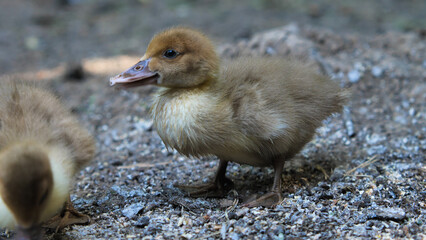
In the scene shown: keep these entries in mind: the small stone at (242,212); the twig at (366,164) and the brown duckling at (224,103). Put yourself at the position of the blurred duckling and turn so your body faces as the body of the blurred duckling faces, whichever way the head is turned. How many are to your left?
3

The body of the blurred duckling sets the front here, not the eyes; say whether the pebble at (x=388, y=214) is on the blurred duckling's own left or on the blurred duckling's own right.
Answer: on the blurred duckling's own left

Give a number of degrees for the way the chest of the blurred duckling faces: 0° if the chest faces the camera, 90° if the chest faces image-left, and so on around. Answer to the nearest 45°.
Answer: approximately 0°

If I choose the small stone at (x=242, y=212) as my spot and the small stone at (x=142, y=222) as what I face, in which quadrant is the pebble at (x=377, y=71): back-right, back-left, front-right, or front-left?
back-right

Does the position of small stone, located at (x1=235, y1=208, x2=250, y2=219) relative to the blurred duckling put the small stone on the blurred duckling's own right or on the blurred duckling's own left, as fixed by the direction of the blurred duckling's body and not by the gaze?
on the blurred duckling's own left

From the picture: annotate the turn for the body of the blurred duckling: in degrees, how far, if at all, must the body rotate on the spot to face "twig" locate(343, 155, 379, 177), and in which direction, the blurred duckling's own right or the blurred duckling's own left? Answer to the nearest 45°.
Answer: approximately 90° to the blurred duckling's own left

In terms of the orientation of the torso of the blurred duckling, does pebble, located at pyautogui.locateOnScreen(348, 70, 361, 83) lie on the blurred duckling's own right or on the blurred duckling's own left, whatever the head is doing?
on the blurred duckling's own left

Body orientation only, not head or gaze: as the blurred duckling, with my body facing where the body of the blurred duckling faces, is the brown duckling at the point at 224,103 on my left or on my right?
on my left

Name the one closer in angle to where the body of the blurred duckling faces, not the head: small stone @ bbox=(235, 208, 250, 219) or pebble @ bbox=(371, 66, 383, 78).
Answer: the small stone
